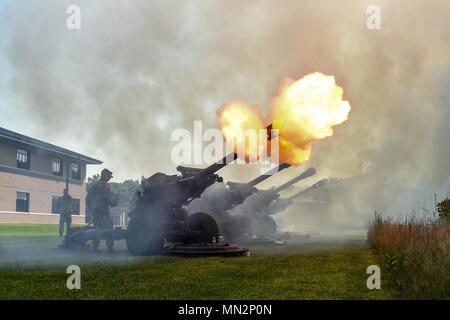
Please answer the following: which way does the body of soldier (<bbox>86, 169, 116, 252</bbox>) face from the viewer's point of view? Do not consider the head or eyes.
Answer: to the viewer's right

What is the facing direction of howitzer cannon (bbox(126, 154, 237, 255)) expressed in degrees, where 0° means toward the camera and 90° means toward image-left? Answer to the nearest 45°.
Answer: approximately 315°

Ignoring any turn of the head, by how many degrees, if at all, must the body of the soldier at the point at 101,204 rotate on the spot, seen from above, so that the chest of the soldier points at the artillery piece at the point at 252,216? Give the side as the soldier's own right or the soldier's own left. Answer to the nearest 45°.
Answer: approximately 45° to the soldier's own left

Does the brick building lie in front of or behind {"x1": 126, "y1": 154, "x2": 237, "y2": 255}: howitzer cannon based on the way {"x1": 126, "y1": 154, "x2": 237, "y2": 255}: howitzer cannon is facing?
behind

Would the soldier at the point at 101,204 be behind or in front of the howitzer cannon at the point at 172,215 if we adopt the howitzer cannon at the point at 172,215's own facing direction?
behind

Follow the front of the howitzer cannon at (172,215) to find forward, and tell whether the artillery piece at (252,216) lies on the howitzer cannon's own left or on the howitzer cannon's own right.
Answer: on the howitzer cannon's own left
